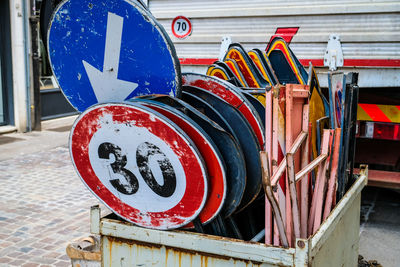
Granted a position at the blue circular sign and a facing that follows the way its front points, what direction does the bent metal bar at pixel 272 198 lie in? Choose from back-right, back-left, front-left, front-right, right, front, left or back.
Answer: left

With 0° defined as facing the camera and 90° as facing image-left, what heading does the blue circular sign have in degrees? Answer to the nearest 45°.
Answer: approximately 45°

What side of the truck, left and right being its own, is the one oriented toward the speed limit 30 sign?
back

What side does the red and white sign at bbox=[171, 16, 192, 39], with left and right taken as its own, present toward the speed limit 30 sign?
front

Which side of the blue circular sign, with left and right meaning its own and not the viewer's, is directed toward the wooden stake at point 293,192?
left

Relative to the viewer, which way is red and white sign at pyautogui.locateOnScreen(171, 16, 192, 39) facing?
toward the camera

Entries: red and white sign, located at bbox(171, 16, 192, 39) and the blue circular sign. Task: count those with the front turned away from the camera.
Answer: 0

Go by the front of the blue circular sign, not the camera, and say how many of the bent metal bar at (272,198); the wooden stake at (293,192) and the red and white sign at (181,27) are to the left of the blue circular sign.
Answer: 2

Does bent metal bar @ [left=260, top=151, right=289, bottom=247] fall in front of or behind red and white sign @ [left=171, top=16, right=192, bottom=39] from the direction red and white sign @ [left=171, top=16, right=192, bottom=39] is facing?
in front

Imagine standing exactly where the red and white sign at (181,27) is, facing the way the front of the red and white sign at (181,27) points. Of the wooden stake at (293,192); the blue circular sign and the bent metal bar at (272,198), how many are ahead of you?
3

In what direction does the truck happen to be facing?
away from the camera

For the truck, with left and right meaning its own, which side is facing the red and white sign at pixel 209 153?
back

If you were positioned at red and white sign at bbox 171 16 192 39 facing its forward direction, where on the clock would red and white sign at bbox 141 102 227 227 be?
red and white sign at bbox 141 102 227 227 is roughly at 12 o'clock from red and white sign at bbox 171 16 192 39.

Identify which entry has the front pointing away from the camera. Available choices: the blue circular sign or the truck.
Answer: the truck

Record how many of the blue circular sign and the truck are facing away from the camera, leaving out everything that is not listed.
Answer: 1
